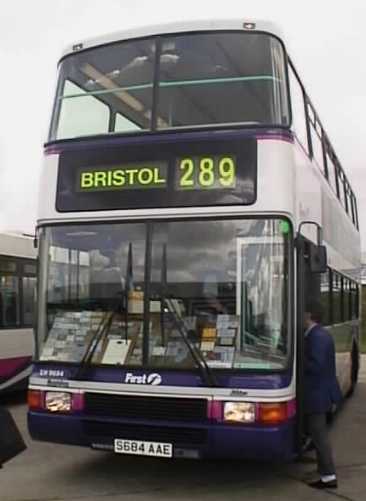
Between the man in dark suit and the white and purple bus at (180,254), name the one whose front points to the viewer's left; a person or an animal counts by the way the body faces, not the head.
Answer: the man in dark suit

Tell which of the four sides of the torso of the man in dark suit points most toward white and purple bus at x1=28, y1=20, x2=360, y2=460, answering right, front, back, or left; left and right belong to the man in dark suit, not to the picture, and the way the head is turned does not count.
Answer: front

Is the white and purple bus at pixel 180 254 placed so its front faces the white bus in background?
no

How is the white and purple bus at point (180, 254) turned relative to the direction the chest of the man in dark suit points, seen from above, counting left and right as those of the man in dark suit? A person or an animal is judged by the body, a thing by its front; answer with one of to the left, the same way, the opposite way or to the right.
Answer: to the left

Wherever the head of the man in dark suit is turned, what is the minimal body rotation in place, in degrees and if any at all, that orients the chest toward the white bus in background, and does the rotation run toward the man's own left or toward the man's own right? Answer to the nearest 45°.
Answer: approximately 45° to the man's own right

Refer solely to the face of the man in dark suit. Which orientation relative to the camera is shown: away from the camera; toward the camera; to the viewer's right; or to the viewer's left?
to the viewer's left

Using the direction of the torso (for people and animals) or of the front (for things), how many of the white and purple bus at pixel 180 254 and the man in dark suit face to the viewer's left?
1

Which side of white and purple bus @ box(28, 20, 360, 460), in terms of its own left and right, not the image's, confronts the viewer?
front

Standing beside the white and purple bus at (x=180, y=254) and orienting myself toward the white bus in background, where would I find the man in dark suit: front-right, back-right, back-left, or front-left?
back-left

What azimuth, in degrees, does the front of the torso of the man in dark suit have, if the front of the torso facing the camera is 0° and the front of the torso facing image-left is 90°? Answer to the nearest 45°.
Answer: approximately 90°
